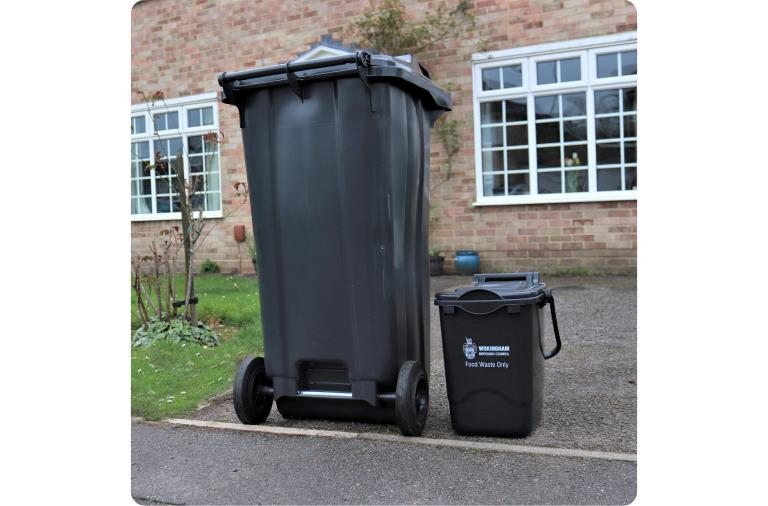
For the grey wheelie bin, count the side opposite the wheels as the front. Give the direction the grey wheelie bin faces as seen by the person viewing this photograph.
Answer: facing away from the viewer and to the right of the viewer

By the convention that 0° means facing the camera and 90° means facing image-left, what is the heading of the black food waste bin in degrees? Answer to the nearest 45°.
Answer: approximately 0°

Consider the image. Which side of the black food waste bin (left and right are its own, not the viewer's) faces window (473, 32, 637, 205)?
back

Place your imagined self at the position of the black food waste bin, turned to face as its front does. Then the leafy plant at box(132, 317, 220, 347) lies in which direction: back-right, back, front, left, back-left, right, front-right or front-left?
back-right

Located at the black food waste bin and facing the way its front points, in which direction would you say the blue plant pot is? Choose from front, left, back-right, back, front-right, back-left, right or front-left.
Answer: back

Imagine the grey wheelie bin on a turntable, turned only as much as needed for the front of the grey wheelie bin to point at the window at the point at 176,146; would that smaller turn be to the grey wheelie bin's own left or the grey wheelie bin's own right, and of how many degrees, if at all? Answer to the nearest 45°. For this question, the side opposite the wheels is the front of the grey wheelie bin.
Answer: approximately 45° to the grey wheelie bin's own left

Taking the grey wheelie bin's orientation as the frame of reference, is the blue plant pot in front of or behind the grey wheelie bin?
in front

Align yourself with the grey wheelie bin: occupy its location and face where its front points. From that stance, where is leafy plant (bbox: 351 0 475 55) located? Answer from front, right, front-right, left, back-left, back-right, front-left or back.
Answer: front-left

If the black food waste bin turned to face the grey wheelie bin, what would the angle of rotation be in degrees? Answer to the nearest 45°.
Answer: approximately 90° to its right

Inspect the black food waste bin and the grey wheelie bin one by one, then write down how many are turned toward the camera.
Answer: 1

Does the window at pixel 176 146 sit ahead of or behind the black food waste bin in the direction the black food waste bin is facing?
behind

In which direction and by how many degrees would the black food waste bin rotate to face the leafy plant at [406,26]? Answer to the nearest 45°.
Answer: approximately 180°

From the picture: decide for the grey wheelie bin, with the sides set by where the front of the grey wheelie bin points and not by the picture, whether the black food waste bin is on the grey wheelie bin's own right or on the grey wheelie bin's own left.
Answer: on the grey wheelie bin's own right

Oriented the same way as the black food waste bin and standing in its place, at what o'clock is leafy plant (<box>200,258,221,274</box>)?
The leafy plant is roughly at 5 o'clock from the black food waste bin.

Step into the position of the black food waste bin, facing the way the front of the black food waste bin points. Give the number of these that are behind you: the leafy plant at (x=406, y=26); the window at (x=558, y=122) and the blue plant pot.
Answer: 3
